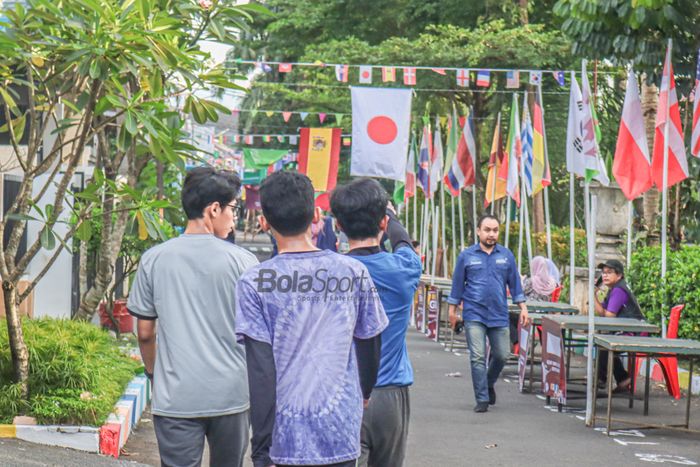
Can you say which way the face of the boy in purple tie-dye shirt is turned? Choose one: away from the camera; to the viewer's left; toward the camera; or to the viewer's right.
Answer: away from the camera

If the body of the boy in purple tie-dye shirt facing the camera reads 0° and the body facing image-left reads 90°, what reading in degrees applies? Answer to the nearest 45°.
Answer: approximately 180°

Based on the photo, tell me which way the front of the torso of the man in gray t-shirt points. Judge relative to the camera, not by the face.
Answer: away from the camera

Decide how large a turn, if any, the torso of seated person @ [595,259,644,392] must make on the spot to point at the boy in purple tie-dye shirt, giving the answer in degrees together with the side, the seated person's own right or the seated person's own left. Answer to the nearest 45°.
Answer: approximately 90° to the seated person's own left

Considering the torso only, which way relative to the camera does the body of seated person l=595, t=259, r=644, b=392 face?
to the viewer's left

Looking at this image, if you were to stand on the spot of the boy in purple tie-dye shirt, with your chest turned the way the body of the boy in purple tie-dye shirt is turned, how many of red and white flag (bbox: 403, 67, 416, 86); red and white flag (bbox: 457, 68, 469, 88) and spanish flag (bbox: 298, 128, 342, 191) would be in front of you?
3

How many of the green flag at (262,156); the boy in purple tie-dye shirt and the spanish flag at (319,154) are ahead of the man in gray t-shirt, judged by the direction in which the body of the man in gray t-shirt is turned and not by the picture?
2
